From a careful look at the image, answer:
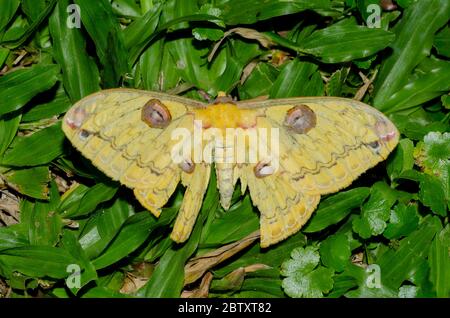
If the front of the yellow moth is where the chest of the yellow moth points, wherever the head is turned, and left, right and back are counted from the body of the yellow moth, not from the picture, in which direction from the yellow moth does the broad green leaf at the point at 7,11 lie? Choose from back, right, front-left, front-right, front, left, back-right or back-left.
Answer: front-left

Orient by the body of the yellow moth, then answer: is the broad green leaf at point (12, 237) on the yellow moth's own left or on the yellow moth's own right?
on the yellow moth's own left

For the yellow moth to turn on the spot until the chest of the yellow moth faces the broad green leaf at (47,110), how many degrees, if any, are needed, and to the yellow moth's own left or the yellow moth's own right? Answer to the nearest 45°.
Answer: approximately 45° to the yellow moth's own left

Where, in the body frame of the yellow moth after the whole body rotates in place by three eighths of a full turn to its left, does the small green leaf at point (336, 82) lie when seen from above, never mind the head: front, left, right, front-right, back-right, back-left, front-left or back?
back

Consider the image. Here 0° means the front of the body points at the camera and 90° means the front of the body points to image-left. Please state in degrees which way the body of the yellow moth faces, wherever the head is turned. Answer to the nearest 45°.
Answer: approximately 180°

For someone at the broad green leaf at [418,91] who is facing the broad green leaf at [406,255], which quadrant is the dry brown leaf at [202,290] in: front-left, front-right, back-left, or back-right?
front-right

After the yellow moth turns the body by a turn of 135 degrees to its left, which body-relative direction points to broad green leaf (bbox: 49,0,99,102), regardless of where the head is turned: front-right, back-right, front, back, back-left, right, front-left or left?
right

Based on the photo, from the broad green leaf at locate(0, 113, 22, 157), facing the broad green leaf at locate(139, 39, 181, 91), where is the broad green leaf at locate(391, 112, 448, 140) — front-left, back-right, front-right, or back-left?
front-right

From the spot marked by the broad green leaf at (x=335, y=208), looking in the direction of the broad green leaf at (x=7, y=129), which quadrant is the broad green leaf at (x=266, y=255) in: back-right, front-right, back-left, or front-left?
front-left

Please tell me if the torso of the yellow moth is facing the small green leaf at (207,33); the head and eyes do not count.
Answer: yes

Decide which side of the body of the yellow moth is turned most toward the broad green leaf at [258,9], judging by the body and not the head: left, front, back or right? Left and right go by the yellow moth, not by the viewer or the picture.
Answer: front

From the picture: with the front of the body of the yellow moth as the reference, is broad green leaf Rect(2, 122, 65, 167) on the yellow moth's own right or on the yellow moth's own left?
on the yellow moth's own left

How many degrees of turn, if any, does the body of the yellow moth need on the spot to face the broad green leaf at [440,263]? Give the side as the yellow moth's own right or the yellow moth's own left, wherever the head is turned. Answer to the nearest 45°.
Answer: approximately 90° to the yellow moth's own right

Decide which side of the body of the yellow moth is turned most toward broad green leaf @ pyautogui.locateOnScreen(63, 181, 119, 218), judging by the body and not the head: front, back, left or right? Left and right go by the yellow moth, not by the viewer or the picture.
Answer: left
